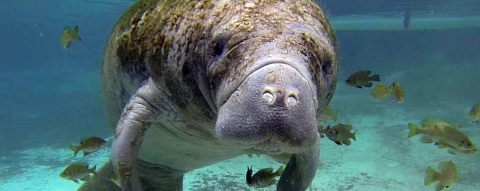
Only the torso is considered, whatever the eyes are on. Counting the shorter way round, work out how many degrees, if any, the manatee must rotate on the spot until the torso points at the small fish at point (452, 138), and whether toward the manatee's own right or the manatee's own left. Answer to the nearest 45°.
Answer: approximately 90° to the manatee's own left

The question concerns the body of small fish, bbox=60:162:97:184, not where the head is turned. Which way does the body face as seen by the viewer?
to the viewer's left

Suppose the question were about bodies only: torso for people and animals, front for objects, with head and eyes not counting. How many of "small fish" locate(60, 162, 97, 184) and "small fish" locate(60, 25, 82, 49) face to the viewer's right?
0

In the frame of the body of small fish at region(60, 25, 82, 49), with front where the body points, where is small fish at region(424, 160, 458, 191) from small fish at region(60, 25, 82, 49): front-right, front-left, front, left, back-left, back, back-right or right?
back-left

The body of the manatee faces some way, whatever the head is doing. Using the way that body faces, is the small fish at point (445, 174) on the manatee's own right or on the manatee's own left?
on the manatee's own left

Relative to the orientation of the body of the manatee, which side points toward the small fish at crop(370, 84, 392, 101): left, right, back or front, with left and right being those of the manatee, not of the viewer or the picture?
left

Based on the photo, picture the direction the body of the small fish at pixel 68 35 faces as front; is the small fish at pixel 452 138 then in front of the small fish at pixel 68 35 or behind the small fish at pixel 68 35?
behind

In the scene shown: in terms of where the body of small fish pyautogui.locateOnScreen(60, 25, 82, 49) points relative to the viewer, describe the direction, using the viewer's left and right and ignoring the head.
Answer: facing to the left of the viewer

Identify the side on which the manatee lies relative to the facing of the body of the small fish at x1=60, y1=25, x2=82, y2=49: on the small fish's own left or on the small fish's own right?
on the small fish's own left
